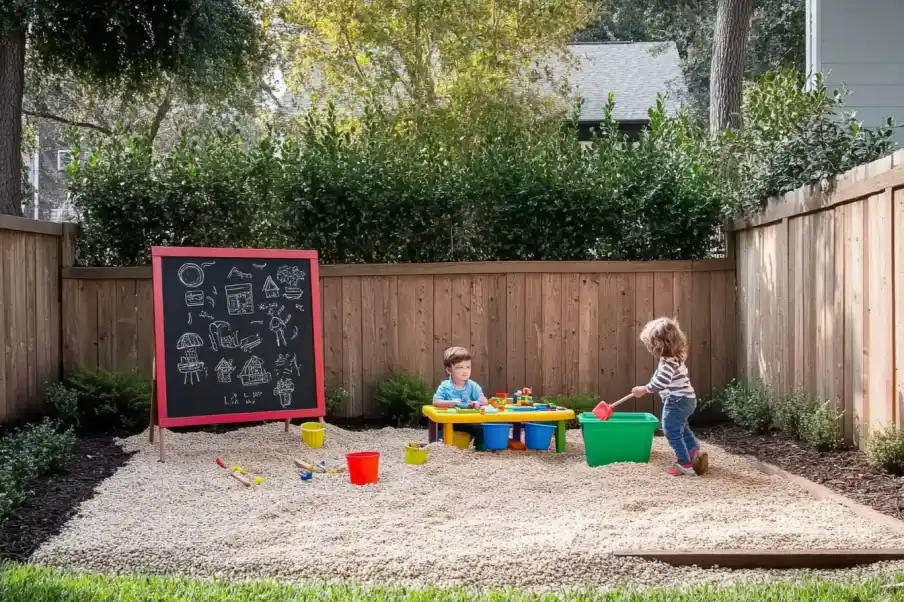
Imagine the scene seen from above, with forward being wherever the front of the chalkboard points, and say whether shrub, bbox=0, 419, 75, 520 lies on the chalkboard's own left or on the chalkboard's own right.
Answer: on the chalkboard's own right

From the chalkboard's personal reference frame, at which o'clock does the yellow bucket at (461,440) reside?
The yellow bucket is roughly at 10 o'clock from the chalkboard.

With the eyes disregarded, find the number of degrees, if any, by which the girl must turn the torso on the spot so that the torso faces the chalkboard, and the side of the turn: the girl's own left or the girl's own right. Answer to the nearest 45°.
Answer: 0° — they already face it

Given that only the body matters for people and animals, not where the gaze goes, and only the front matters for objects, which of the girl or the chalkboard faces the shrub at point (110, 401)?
the girl

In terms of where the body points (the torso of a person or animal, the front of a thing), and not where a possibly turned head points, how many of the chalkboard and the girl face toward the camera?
1

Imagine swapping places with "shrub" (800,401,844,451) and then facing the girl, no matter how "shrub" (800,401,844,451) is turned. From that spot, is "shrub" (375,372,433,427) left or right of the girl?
right

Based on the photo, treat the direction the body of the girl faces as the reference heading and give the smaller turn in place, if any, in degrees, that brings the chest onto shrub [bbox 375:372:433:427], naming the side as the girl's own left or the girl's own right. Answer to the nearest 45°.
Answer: approximately 45° to the girl's own right

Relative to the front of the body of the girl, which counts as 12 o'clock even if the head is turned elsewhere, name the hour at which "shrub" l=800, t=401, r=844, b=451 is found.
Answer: The shrub is roughly at 5 o'clock from the girl.

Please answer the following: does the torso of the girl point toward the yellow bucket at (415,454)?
yes

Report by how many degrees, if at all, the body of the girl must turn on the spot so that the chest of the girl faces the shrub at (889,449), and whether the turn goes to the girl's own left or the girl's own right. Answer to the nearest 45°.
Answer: approximately 180°

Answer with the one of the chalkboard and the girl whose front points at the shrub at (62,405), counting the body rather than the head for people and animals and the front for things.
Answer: the girl

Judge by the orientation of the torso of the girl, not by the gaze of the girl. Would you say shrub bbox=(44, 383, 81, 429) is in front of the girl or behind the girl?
in front

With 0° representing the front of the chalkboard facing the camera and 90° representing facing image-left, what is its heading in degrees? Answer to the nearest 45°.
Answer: approximately 0°

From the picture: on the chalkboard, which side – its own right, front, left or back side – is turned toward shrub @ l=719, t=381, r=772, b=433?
left

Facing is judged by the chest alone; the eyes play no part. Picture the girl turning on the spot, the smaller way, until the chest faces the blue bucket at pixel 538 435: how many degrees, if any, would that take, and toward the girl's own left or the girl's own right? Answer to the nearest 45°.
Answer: approximately 45° to the girl's own right

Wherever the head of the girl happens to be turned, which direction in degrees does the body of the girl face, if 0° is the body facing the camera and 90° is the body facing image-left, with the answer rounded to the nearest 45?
approximately 90°

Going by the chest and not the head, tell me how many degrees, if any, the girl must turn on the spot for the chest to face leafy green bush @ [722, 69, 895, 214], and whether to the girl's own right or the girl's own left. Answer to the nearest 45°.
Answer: approximately 135° to the girl's own right
